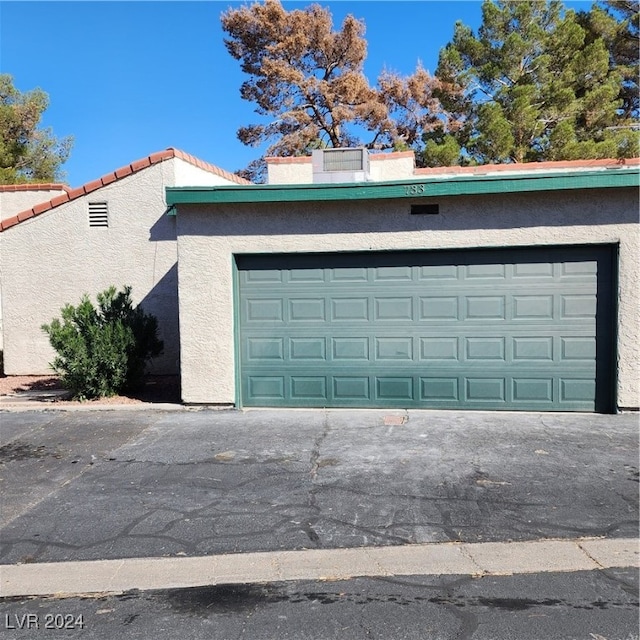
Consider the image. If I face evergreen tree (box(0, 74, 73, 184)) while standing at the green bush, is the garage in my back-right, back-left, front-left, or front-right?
back-right

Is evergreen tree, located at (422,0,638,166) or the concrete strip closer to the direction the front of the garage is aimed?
the concrete strip

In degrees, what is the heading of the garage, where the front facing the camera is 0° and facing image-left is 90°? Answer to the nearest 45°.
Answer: approximately 0°

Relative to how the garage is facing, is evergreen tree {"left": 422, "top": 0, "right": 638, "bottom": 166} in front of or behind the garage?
behind

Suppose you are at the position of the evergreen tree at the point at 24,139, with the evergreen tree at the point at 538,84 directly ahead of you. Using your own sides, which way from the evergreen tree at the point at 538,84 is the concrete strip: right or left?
right

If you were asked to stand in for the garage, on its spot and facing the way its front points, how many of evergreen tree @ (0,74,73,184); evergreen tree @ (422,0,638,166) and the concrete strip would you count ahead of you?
1

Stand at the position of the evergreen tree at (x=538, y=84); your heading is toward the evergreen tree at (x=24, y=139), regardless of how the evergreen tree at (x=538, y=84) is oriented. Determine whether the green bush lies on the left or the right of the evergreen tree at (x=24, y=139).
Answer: left

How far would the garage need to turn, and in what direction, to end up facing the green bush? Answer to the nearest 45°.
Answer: approximately 90° to its right

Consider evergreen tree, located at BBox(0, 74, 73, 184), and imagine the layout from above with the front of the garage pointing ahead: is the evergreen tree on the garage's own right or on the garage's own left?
on the garage's own right

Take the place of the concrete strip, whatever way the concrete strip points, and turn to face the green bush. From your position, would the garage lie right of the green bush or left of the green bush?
right

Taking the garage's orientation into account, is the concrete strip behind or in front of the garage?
in front
